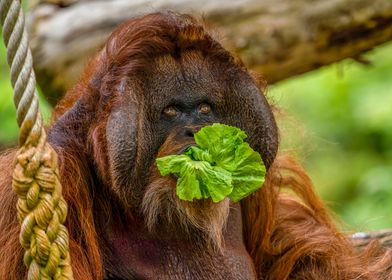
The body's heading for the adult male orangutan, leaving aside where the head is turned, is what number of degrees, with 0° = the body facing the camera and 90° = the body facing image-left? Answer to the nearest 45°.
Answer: approximately 0°
